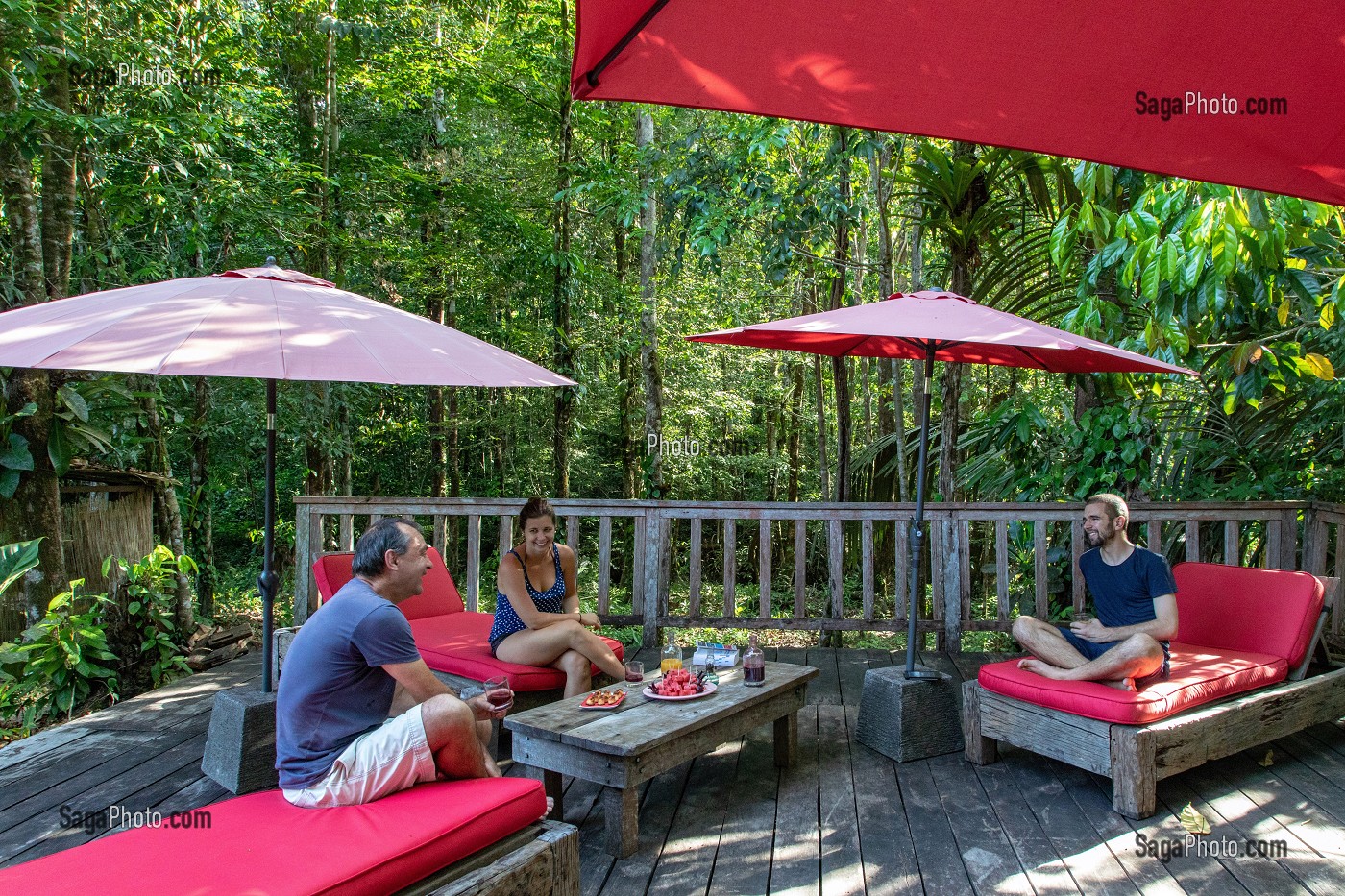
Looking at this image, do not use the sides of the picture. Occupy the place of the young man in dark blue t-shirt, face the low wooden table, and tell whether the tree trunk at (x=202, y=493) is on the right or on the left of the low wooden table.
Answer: right

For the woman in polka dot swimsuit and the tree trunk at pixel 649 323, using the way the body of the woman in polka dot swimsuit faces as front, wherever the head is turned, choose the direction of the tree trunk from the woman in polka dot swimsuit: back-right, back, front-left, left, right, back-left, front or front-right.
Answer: back-left

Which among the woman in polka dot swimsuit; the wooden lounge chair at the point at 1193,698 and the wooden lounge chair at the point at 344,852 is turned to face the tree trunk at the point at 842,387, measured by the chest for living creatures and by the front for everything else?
the wooden lounge chair at the point at 344,852

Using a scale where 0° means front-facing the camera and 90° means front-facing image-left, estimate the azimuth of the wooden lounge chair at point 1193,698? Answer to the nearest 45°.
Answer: approximately 45°

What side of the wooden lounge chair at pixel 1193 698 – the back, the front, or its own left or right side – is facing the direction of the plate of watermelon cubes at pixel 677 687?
front

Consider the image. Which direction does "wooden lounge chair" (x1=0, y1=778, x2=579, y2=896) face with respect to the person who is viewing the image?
facing away from the viewer and to the right of the viewer

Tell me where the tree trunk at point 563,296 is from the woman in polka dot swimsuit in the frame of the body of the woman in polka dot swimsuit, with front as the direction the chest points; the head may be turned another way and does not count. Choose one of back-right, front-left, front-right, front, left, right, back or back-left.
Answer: back-left

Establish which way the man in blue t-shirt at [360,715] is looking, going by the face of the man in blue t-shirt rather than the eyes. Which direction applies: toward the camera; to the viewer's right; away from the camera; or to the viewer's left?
to the viewer's right

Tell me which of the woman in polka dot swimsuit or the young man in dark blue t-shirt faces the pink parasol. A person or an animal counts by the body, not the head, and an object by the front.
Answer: the young man in dark blue t-shirt

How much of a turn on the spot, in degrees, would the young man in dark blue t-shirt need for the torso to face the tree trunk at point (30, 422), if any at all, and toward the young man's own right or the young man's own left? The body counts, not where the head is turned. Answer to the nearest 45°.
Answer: approximately 45° to the young man's own right

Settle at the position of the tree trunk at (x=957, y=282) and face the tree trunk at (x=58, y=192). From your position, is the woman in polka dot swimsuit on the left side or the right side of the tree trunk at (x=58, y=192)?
left

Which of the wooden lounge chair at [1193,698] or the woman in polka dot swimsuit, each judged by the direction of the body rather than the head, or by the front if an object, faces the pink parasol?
the wooden lounge chair

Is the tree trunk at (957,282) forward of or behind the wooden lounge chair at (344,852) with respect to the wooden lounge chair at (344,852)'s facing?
forward

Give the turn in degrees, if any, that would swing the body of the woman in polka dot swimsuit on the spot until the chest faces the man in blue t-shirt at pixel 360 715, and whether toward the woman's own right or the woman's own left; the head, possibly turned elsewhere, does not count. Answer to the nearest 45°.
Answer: approximately 45° to the woman's own right

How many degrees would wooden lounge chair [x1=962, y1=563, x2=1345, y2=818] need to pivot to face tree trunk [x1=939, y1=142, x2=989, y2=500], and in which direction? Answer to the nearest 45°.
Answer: approximately 90° to its right

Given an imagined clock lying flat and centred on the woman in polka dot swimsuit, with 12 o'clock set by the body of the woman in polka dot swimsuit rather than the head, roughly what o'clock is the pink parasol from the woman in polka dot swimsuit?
The pink parasol is roughly at 3 o'clock from the woman in polka dot swimsuit.

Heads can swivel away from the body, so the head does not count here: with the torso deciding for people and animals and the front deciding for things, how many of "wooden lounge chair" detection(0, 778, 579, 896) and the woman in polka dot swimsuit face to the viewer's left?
0

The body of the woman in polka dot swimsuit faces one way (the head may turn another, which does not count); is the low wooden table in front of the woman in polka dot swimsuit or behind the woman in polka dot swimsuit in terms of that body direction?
in front
